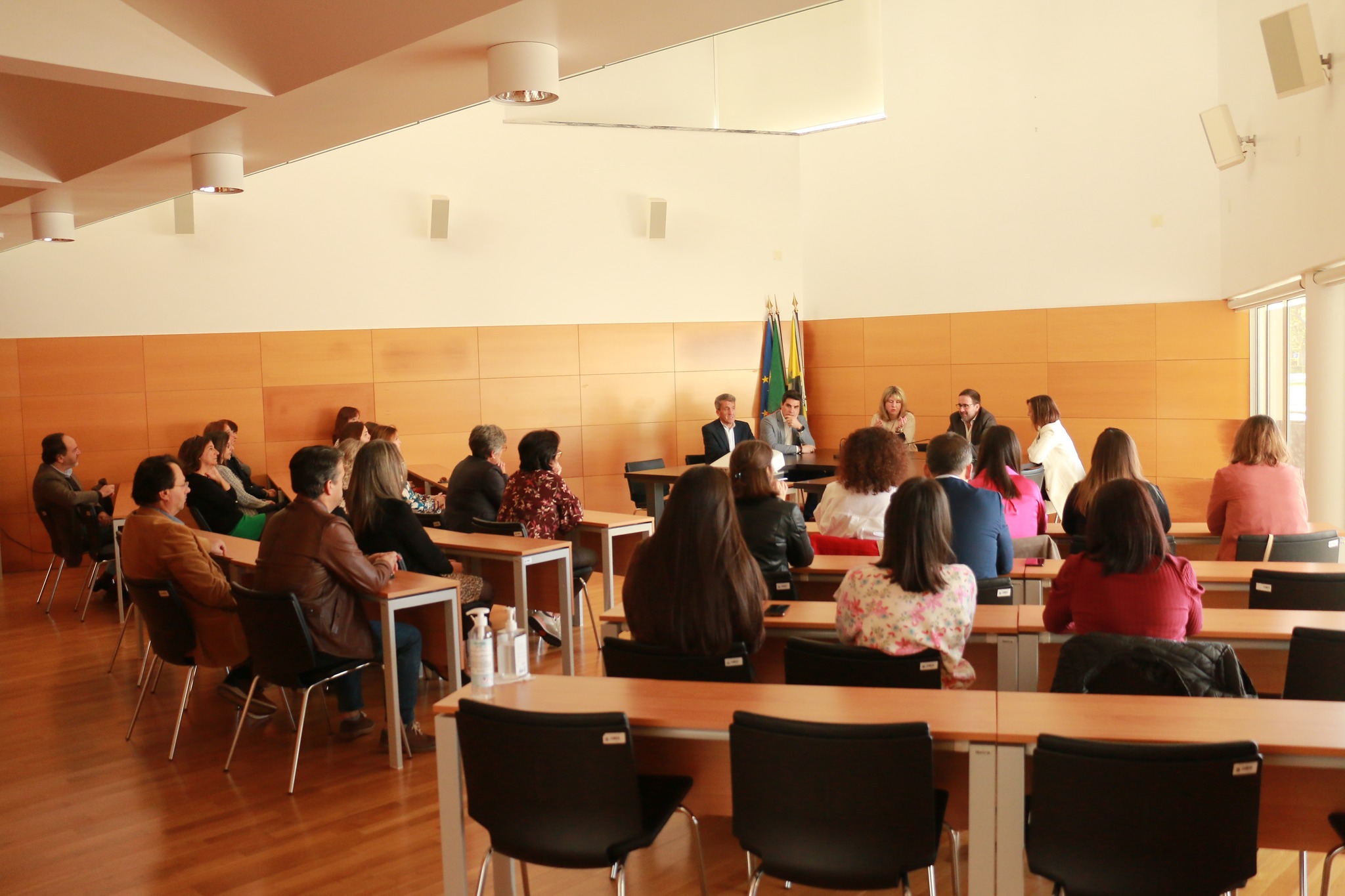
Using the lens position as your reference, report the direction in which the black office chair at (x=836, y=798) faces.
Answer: facing away from the viewer

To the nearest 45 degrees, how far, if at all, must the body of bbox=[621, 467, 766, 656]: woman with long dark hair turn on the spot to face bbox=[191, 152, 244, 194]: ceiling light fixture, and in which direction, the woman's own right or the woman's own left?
approximately 45° to the woman's own left

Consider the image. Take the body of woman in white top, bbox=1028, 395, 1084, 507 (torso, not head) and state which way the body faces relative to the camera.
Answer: to the viewer's left

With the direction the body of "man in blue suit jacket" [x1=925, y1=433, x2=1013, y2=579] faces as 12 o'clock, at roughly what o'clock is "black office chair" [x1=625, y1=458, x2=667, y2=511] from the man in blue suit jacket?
The black office chair is roughly at 11 o'clock from the man in blue suit jacket.

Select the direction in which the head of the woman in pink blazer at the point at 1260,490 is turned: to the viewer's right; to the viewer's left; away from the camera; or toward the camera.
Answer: away from the camera

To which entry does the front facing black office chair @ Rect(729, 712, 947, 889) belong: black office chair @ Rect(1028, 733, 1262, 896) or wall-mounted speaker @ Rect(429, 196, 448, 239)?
the wall-mounted speaker

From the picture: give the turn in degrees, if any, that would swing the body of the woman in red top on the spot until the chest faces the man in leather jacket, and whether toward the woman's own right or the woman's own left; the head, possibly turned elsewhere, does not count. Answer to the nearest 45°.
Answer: approximately 90° to the woman's own left
